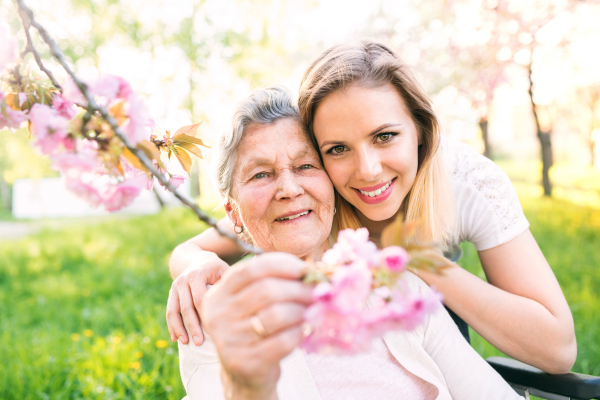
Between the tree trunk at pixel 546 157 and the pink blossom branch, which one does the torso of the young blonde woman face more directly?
the pink blossom branch

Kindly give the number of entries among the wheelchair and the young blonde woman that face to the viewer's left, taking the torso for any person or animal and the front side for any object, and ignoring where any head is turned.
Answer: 0

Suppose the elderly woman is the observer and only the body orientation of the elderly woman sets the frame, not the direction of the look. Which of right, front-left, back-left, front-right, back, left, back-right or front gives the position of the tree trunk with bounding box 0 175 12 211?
back-right

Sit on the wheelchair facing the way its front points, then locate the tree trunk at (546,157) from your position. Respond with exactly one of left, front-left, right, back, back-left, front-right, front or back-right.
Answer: back-left

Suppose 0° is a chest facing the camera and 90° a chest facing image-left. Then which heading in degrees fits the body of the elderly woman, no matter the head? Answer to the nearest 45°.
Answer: approximately 0°

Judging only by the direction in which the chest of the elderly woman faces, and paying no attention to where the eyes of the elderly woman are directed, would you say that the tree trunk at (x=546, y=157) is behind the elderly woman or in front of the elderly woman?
behind
